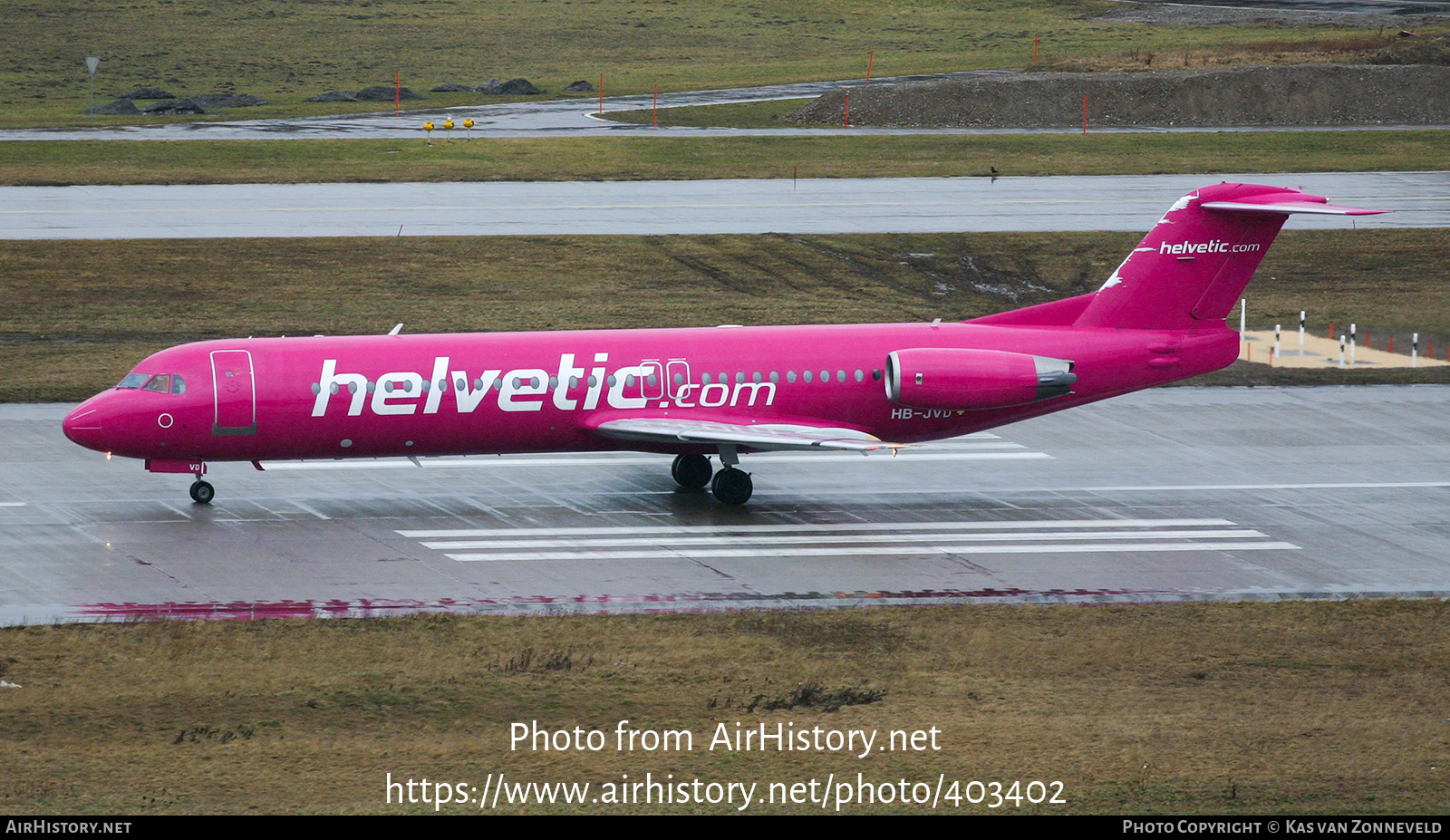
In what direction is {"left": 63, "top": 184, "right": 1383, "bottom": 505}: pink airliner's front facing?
to the viewer's left
